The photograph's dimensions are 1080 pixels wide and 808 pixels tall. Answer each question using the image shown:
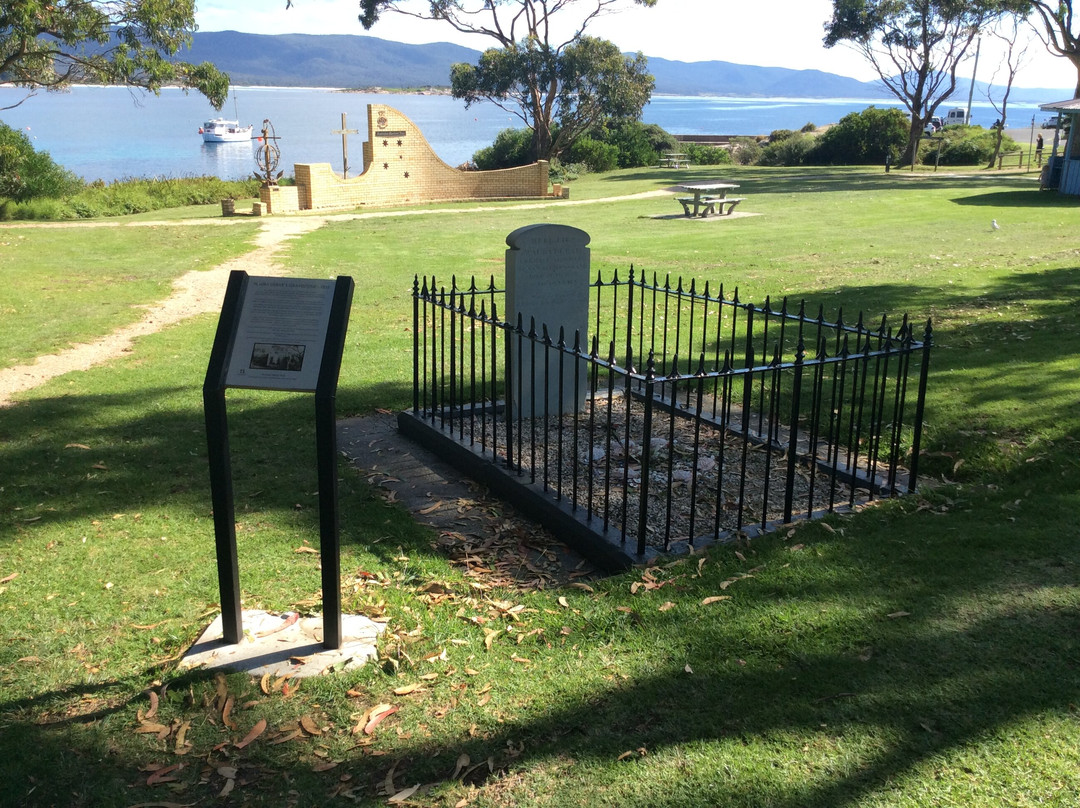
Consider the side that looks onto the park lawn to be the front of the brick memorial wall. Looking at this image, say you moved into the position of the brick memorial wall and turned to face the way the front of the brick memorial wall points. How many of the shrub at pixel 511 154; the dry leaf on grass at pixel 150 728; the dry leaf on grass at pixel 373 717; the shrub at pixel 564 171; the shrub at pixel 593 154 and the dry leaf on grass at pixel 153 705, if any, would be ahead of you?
3

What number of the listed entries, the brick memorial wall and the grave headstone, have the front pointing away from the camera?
0

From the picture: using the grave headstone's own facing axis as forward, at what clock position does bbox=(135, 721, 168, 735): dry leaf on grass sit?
The dry leaf on grass is roughly at 2 o'clock from the grave headstone.

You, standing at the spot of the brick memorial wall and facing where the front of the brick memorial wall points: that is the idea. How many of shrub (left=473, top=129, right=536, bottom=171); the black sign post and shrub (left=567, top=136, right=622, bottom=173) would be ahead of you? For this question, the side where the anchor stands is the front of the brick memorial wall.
1

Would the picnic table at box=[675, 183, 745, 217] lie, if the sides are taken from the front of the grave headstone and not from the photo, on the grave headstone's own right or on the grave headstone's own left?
on the grave headstone's own left

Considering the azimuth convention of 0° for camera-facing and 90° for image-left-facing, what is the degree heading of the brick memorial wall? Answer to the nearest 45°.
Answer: approximately 0°

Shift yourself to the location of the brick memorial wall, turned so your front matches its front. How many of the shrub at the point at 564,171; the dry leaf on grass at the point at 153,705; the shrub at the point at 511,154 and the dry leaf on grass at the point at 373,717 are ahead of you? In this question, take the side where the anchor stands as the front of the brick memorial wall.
2

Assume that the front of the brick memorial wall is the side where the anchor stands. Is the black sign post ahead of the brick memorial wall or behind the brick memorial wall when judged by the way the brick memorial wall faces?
ahead

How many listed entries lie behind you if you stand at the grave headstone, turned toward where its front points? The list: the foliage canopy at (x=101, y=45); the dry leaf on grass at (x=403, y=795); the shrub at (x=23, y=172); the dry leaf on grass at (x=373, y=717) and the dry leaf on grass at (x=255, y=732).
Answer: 2

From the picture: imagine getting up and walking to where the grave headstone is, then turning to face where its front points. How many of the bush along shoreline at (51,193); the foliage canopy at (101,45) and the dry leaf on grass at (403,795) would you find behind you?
2

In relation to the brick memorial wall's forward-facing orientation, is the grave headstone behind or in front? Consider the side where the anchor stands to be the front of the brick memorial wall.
in front

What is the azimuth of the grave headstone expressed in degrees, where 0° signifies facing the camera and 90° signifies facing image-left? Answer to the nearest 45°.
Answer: approximately 315°

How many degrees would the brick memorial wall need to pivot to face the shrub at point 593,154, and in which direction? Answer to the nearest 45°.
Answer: approximately 135° to its left

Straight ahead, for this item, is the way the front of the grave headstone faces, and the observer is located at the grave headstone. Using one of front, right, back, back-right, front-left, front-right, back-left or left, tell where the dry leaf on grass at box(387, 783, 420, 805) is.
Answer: front-right

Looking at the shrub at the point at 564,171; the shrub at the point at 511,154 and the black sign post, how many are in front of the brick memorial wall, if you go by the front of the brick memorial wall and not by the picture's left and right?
1

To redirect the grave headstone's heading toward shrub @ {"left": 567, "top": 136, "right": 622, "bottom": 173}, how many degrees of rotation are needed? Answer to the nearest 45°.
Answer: approximately 135° to its left

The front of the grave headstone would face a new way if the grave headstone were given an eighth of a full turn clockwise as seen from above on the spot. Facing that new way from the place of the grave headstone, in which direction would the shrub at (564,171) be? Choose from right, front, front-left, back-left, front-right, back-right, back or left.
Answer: back
